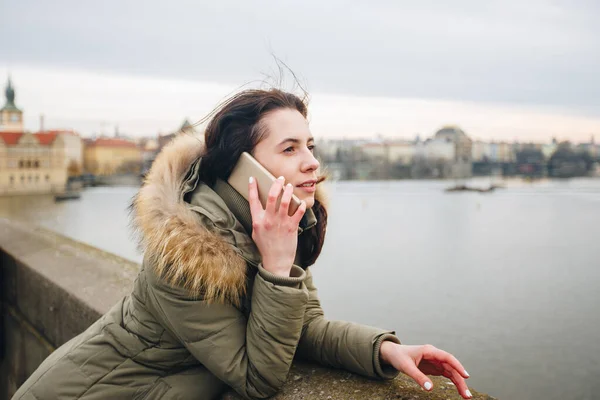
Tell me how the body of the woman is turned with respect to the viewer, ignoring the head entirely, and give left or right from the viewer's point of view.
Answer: facing to the right of the viewer
